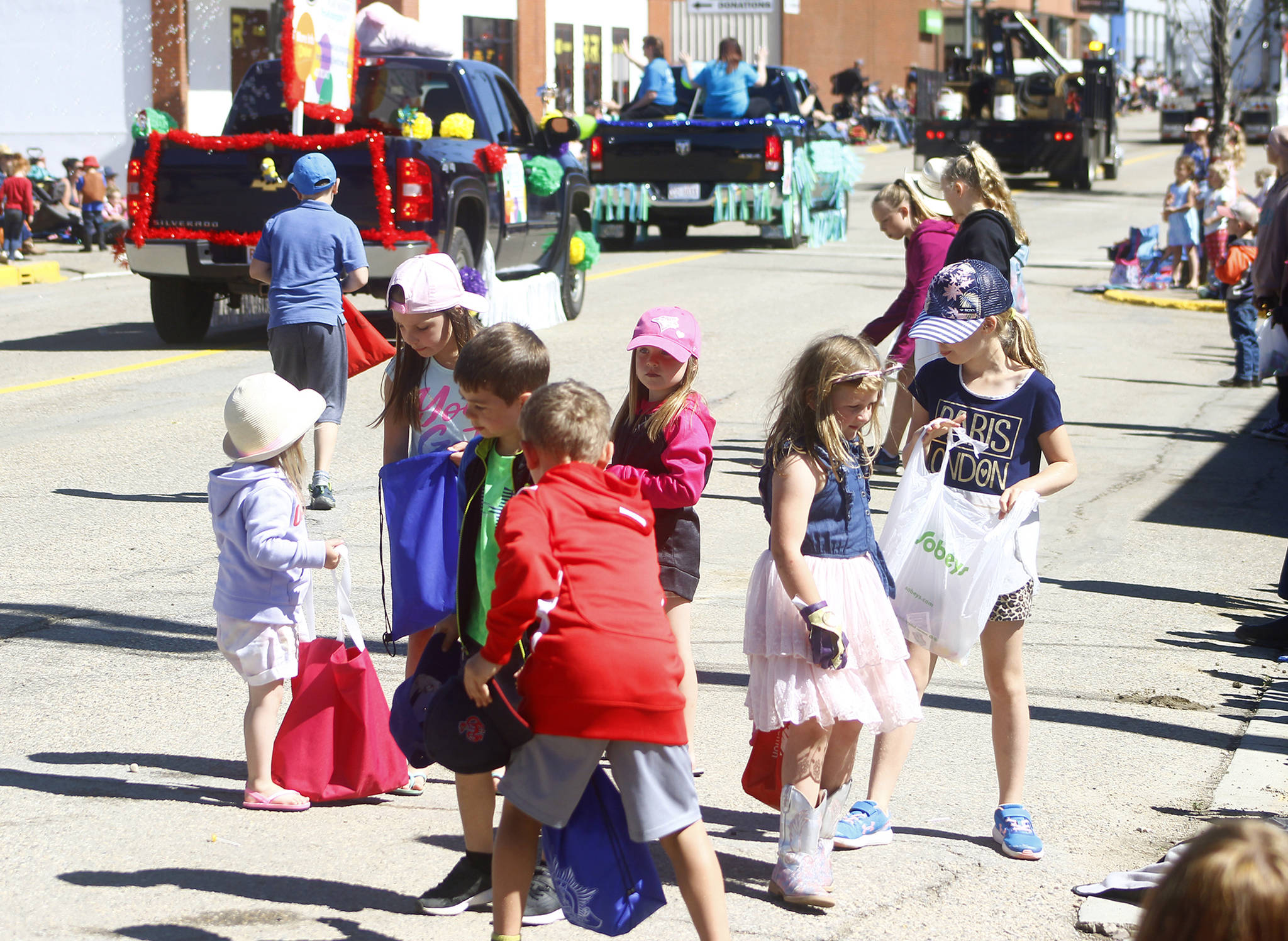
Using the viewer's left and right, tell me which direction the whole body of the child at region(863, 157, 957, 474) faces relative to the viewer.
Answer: facing to the left of the viewer

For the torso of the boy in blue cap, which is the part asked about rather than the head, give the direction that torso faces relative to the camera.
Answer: away from the camera

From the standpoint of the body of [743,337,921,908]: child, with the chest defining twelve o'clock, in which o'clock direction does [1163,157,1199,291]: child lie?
[1163,157,1199,291]: child is roughly at 8 o'clock from [743,337,921,908]: child.

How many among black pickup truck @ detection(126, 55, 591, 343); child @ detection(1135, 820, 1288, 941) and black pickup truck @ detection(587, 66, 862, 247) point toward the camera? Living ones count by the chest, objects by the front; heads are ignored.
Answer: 0

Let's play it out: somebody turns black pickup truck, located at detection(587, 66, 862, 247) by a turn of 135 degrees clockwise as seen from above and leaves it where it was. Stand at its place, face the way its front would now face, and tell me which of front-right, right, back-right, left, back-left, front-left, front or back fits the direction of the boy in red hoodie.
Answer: front-right

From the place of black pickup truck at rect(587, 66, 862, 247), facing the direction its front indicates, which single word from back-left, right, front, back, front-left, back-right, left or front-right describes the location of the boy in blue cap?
back

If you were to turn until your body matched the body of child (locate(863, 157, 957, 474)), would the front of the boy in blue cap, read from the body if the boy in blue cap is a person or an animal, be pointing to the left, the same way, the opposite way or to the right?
to the right

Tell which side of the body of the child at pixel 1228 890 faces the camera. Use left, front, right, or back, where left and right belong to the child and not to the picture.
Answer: back

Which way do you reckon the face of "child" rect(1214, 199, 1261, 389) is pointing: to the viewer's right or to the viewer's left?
to the viewer's left

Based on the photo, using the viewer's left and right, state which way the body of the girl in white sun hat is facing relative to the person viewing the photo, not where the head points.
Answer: facing to the right of the viewer

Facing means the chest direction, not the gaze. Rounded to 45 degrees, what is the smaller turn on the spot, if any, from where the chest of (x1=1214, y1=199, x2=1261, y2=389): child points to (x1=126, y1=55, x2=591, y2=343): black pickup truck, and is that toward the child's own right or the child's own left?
0° — they already face it

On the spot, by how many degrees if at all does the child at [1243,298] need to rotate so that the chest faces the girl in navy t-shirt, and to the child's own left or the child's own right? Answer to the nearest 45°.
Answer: approximately 90° to the child's own left

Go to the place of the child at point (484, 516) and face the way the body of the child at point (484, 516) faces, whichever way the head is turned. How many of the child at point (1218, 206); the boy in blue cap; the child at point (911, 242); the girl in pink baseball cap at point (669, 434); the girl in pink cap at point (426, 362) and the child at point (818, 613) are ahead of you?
0

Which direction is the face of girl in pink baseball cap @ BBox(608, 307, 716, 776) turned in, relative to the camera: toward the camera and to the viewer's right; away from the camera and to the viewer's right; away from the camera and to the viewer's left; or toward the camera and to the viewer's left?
toward the camera and to the viewer's left

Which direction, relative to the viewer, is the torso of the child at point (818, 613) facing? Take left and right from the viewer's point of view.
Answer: facing the viewer and to the right of the viewer

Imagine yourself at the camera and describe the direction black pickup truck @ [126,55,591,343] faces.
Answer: facing away from the viewer and to the right of the viewer

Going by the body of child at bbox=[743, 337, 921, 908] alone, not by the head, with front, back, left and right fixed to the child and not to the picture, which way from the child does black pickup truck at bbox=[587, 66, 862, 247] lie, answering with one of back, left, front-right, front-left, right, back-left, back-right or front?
back-left

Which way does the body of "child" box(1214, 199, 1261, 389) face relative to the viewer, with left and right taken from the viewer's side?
facing to the left of the viewer

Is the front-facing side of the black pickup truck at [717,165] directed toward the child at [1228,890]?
no

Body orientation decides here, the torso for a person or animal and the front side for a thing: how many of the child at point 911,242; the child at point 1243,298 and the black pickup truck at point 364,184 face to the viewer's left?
2
